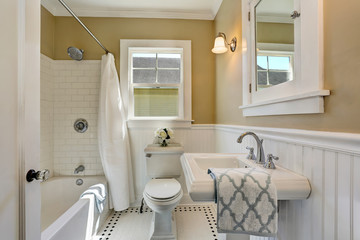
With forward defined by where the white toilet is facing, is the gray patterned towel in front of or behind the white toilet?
in front

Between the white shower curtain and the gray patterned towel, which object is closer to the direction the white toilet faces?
the gray patterned towel

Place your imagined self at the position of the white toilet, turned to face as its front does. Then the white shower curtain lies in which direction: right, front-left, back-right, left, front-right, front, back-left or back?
back-right

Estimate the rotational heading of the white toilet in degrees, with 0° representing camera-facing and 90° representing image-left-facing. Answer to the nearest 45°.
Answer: approximately 0°

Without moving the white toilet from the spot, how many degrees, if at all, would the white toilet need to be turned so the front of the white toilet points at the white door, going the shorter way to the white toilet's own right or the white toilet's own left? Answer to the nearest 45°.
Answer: approximately 45° to the white toilet's own right

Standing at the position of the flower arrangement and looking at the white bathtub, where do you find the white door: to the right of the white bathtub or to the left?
left
